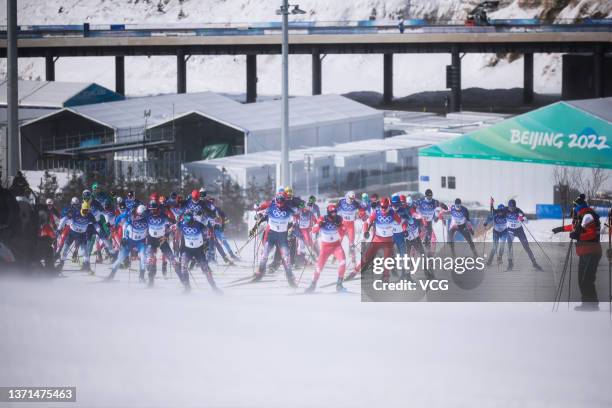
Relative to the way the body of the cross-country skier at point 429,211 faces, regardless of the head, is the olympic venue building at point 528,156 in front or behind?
behind

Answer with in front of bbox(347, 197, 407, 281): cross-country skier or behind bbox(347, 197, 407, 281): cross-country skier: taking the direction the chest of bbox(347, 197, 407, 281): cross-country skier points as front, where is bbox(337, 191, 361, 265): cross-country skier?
behind

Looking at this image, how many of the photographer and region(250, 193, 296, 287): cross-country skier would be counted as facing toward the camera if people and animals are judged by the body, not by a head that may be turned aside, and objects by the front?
1

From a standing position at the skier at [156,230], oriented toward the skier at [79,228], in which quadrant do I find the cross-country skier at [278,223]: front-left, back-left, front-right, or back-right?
back-right

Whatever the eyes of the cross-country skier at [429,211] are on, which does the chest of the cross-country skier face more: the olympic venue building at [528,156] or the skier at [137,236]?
the skier

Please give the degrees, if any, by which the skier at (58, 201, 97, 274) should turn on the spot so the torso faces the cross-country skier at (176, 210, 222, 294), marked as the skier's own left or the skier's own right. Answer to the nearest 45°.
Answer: approximately 45° to the skier's own left

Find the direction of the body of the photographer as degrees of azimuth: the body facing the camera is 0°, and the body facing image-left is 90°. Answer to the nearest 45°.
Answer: approximately 90°

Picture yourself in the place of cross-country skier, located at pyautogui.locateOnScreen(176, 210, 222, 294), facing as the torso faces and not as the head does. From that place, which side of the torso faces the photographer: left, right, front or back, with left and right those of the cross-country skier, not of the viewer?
left
